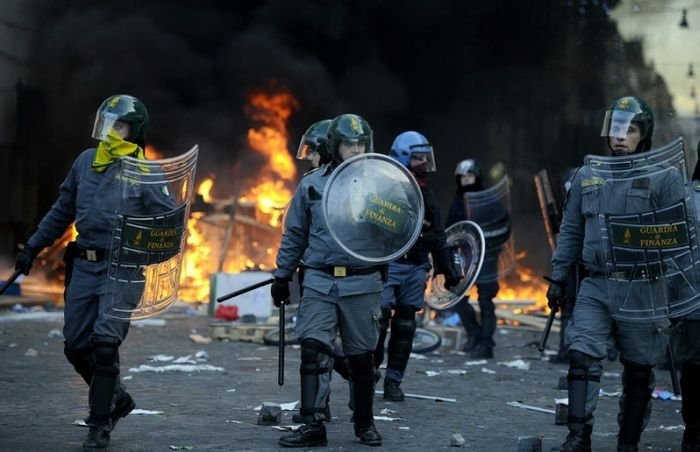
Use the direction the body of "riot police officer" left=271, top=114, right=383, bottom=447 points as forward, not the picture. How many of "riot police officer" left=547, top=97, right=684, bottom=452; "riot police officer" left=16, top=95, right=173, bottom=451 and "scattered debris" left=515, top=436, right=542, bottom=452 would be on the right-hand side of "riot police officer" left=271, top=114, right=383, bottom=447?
1

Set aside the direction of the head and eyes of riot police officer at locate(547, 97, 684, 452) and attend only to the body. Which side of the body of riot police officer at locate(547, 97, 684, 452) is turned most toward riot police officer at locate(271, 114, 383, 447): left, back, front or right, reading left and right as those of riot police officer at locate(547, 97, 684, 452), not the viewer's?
right

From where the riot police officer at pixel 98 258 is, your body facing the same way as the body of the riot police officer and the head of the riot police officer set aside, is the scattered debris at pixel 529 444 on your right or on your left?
on your left

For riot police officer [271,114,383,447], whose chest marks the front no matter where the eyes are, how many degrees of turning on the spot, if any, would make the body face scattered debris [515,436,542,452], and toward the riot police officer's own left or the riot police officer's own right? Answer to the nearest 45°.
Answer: approximately 90° to the riot police officer's own left

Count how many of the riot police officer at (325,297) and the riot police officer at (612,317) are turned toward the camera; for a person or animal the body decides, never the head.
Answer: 2

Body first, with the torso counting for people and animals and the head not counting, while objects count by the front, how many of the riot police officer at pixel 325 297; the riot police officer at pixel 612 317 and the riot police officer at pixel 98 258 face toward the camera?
3

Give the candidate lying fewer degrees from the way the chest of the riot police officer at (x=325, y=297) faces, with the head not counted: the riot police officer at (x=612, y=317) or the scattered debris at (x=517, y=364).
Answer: the riot police officer

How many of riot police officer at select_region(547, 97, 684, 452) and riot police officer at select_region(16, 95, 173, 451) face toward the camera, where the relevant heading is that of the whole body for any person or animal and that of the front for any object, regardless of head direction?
2

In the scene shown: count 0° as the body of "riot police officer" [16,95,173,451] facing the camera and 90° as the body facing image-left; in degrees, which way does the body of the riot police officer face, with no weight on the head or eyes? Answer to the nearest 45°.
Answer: approximately 0°
